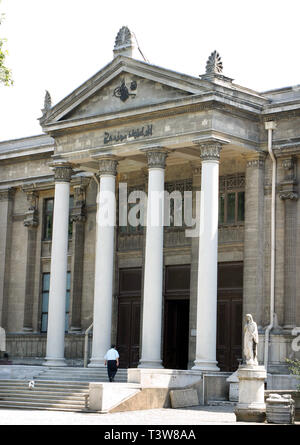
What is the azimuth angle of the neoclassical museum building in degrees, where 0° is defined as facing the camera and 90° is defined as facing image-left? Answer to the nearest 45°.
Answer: approximately 45°

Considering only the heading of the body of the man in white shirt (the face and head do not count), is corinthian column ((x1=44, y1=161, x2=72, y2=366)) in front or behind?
in front

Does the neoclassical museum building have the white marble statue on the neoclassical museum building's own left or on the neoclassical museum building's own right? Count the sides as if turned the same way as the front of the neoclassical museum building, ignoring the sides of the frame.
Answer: on the neoclassical museum building's own left

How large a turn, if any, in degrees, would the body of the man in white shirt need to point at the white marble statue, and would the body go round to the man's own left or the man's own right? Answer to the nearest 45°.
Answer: approximately 135° to the man's own right

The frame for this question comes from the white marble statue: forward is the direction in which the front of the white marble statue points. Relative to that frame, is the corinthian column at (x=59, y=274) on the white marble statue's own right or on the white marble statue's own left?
on the white marble statue's own right

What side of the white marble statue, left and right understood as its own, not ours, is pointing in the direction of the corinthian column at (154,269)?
right

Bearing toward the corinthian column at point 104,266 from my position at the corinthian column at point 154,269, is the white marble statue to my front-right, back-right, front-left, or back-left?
back-left

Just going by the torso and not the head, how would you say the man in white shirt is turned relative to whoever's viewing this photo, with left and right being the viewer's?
facing away from the viewer

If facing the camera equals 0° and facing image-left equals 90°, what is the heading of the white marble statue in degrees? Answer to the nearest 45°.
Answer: approximately 45°

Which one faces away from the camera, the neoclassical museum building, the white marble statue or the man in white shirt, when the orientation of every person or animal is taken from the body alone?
the man in white shirt
